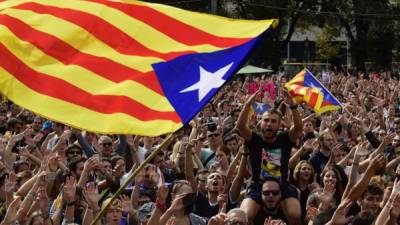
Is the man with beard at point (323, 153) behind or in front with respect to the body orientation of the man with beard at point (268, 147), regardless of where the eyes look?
behind

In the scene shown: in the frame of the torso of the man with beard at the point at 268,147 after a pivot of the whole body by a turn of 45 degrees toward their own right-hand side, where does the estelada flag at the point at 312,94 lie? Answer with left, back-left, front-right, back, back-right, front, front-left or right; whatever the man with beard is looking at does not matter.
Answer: back-right

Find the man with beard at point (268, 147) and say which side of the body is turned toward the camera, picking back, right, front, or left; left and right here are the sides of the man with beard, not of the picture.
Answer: front

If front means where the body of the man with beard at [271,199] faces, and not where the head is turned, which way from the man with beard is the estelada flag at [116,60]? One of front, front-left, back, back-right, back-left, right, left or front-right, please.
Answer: front-right

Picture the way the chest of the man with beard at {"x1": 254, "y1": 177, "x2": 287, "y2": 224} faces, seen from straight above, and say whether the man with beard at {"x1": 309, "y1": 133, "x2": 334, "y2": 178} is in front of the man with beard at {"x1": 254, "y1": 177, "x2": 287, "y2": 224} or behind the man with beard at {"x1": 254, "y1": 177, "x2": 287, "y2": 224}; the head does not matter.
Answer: behind

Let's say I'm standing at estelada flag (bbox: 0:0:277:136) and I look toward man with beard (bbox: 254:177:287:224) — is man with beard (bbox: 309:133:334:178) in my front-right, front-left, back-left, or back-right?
front-left

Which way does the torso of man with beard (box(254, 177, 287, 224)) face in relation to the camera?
toward the camera

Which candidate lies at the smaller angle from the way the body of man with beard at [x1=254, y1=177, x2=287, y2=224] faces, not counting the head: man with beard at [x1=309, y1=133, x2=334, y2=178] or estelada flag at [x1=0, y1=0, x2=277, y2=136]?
the estelada flag

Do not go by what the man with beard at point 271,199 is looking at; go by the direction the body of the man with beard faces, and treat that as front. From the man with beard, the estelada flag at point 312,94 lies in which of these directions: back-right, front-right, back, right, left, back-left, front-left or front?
back
